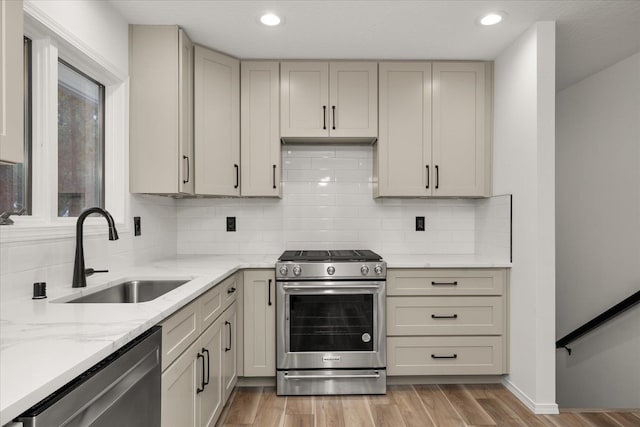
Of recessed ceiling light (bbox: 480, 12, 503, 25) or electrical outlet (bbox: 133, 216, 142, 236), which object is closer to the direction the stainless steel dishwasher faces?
the recessed ceiling light

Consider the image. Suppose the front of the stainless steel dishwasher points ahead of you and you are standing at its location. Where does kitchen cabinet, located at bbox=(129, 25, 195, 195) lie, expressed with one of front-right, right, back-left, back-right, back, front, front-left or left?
back-left

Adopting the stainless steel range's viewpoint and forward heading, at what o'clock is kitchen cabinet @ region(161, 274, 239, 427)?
The kitchen cabinet is roughly at 1 o'clock from the stainless steel range.

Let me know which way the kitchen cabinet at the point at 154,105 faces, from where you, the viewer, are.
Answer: facing to the right of the viewer

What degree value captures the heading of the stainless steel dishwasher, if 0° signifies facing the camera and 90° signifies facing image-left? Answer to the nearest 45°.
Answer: approximately 315°

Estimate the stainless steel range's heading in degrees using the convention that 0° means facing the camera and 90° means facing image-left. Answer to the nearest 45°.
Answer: approximately 0°

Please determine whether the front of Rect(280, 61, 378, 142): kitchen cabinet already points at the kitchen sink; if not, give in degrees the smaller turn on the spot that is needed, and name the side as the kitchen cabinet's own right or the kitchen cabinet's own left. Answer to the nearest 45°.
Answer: approximately 45° to the kitchen cabinet's own right

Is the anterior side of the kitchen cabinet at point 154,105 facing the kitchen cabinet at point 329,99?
yes
